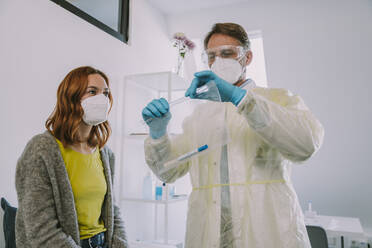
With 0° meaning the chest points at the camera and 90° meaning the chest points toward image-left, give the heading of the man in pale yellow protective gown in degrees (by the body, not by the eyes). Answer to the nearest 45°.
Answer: approximately 45°

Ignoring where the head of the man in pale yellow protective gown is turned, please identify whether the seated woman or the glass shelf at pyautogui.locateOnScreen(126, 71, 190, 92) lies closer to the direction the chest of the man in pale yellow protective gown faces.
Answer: the seated woman

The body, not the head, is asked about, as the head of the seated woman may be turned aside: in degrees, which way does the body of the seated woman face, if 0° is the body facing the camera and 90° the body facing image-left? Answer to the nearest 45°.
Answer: approximately 315°

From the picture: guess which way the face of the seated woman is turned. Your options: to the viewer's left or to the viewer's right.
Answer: to the viewer's right

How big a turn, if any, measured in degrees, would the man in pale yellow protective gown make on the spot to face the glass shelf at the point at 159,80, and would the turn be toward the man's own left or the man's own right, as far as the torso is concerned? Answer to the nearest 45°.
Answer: approximately 90° to the man's own right

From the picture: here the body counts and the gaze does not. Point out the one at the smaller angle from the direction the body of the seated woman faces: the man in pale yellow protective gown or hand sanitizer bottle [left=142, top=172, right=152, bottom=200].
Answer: the man in pale yellow protective gown

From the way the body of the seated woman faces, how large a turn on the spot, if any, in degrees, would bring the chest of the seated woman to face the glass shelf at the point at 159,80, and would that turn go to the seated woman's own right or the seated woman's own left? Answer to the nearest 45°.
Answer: approximately 90° to the seated woman's own left

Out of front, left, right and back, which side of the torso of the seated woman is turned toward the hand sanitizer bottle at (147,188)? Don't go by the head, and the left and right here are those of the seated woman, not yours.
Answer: left
